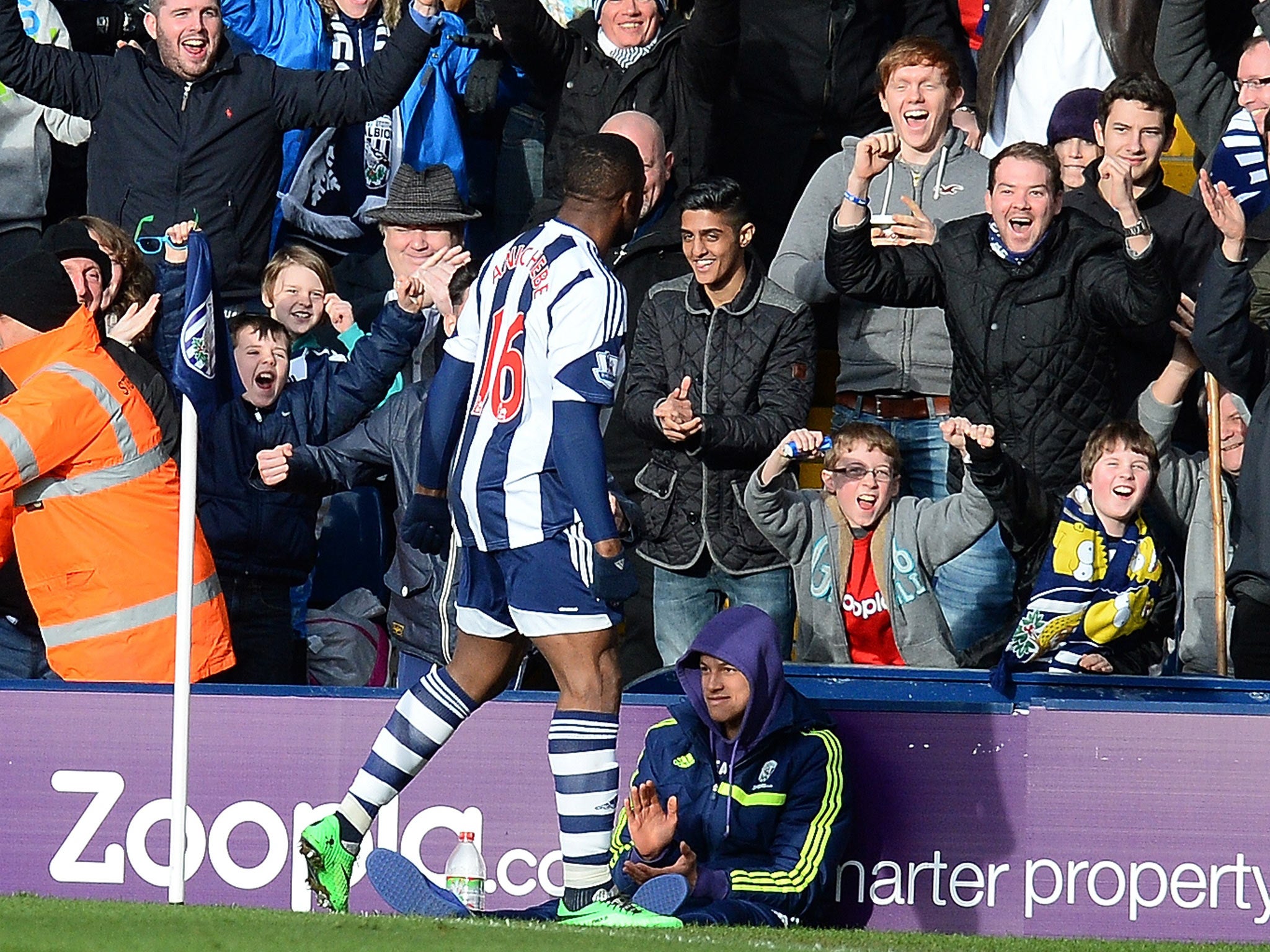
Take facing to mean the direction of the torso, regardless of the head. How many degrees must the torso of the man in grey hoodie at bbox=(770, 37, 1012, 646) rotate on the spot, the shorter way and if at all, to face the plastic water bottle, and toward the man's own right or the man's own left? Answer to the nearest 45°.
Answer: approximately 45° to the man's own right

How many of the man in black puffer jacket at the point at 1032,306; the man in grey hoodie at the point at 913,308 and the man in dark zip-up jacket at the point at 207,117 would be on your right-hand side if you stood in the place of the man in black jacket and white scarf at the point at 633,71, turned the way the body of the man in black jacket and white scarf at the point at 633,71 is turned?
1

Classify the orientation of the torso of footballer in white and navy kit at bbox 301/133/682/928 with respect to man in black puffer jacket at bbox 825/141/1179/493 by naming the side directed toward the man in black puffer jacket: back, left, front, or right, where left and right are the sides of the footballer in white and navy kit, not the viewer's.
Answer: front

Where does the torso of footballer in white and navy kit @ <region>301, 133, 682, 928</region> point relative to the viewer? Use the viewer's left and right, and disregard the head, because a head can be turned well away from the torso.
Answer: facing away from the viewer and to the right of the viewer

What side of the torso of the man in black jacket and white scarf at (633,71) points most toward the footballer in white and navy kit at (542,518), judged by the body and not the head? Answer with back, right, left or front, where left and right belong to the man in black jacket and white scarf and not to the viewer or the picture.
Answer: front

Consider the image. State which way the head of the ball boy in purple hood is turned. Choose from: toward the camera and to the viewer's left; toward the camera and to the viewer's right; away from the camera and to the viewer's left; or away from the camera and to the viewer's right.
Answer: toward the camera and to the viewer's left

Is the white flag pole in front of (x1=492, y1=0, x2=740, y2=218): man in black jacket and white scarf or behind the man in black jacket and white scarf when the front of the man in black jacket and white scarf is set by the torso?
in front

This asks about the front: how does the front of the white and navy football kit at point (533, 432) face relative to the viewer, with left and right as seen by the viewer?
facing away from the viewer and to the right of the viewer
